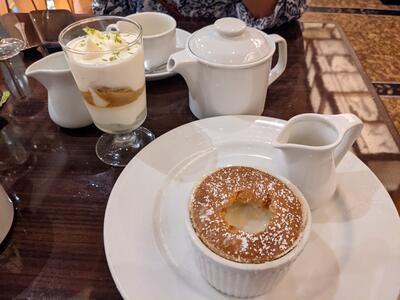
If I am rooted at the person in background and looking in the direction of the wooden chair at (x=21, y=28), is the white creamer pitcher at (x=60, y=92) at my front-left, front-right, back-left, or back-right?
front-left

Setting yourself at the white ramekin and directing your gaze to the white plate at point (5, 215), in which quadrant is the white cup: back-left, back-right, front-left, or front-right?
front-right

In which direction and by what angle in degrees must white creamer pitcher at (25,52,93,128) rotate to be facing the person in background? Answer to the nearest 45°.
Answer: approximately 135° to its right

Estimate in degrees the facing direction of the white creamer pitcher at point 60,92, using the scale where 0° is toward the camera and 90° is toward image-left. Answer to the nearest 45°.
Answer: approximately 90°
